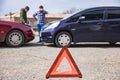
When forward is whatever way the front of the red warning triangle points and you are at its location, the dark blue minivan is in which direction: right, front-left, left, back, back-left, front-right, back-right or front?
back

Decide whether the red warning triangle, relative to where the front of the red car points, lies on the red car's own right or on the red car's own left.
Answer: on the red car's own right

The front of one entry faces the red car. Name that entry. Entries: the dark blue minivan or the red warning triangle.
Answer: the dark blue minivan

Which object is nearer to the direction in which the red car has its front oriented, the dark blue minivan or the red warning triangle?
the dark blue minivan

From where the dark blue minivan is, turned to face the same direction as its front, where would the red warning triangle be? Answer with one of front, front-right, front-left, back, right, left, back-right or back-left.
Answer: left

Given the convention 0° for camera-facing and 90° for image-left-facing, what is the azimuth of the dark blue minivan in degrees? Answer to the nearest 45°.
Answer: approximately 90°

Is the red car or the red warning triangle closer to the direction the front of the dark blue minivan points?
the red car

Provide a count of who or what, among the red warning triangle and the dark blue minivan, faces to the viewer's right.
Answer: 0

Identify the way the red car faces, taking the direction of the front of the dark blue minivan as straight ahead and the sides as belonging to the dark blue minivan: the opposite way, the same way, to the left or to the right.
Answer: the opposite way

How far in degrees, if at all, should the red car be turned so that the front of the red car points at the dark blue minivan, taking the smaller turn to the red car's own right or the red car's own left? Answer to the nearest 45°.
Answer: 0° — it already faces it

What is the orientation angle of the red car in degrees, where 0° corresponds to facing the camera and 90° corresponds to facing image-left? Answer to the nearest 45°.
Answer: approximately 270°

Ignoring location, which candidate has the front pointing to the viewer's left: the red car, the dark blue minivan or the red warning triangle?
the dark blue minivan

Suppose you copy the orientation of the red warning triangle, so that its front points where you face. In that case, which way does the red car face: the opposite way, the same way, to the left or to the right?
to the left
